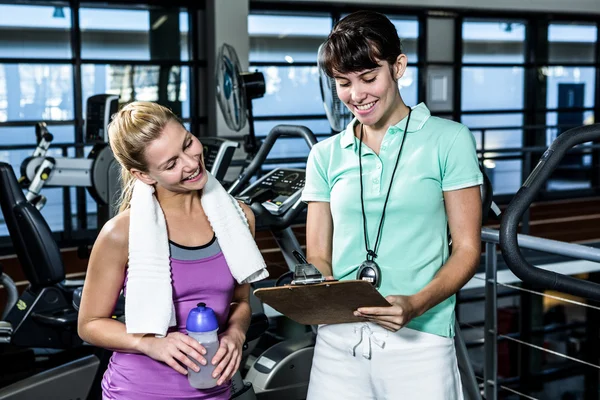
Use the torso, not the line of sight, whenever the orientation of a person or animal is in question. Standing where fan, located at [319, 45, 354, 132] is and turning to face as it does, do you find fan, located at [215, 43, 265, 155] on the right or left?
on its right

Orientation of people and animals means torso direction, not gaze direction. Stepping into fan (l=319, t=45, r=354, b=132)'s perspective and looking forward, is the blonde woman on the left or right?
on its left

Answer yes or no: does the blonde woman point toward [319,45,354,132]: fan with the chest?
no

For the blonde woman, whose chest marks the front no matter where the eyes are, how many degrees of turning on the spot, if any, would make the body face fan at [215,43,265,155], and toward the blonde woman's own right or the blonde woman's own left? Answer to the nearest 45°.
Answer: approximately 135° to the blonde woman's own left

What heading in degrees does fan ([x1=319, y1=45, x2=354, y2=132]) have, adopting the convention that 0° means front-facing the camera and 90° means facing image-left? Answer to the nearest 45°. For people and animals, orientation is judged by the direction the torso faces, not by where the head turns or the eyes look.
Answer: approximately 90°
